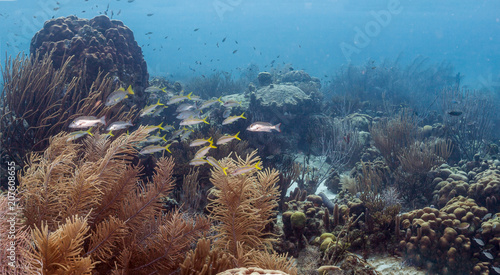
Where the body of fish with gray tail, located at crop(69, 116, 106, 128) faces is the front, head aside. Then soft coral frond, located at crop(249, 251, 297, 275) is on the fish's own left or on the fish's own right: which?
on the fish's own left

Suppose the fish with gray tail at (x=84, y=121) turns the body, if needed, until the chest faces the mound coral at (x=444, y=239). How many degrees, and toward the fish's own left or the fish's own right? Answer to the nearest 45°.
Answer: approximately 135° to the fish's own left

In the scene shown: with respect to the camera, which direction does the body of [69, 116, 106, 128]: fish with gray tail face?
to the viewer's left

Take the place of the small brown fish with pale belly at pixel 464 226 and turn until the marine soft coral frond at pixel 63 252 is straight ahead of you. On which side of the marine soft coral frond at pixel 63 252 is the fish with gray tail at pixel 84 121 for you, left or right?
right

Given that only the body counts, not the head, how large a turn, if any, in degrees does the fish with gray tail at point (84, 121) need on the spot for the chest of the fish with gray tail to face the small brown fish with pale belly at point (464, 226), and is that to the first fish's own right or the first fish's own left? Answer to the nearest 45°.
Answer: approximately 135° to the first fish's own left

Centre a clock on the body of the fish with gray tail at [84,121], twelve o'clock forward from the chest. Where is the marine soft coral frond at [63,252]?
The marine soft coral frond is roughly at 9 o'clock from the fish with gray tail.

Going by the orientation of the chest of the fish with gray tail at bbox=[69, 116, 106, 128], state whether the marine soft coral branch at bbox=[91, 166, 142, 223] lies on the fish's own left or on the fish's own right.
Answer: on the fish's own left
